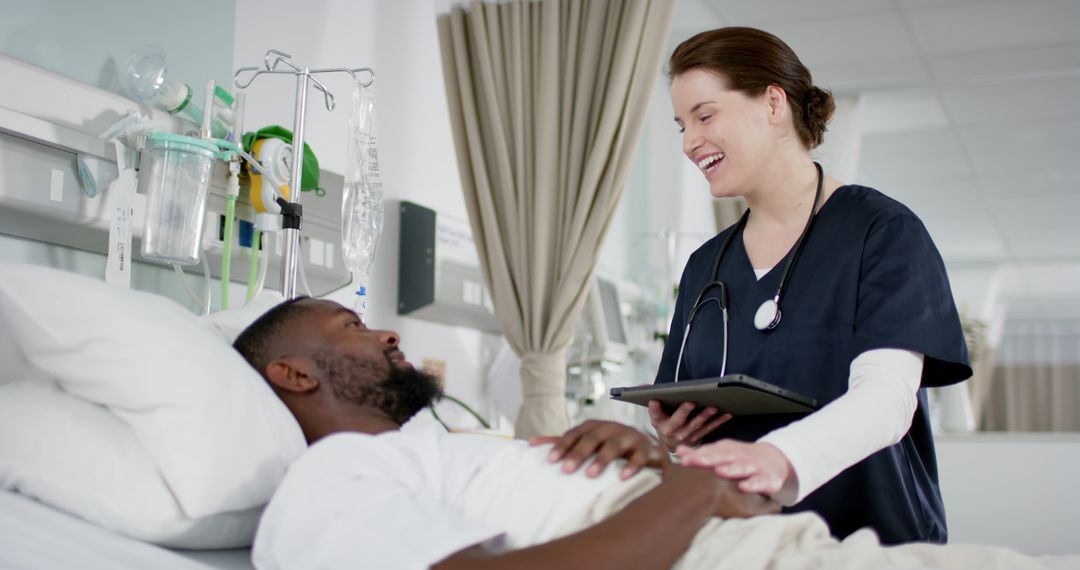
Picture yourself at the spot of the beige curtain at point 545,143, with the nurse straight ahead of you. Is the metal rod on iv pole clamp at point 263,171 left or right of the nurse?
right

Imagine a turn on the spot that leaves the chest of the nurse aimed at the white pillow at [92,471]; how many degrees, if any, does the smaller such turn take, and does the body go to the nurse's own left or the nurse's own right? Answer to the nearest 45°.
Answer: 0° — they already face it

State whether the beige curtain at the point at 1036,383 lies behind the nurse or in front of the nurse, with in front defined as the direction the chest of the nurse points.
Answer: behind

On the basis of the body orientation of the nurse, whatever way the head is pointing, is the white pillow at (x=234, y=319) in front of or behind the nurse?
in front

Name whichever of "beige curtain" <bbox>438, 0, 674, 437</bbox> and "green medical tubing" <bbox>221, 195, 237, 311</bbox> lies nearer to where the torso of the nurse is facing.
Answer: the green medical tubing

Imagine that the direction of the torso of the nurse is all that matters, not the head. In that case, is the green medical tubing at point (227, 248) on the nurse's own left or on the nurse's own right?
on the nurse's own right

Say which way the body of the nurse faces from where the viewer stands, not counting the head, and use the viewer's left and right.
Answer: facing the viewer and to the left of the viewer

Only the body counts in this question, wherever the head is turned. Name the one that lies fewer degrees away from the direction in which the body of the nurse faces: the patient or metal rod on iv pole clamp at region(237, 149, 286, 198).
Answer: the patient

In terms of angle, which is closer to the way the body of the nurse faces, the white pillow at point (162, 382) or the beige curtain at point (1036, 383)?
the white pillow
